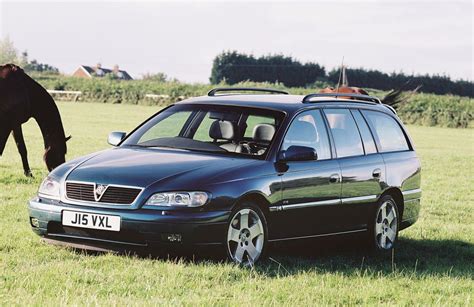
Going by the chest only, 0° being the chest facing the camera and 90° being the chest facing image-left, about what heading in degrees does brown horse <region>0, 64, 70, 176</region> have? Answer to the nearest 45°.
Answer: approximately 270°

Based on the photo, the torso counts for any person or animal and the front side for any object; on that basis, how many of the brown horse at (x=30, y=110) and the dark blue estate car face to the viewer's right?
1

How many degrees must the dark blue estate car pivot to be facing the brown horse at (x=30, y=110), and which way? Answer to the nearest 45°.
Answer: approximately 90° to its right

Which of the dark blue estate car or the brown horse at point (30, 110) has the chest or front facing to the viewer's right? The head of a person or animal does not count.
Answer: the brown horse

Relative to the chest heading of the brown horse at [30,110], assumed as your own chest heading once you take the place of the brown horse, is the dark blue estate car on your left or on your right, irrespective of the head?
on your right

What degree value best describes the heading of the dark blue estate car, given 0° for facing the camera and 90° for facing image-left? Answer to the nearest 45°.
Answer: approximately 45°
